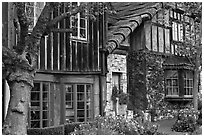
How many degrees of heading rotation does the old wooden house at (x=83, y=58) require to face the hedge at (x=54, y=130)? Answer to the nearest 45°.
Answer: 0° — it already faces it

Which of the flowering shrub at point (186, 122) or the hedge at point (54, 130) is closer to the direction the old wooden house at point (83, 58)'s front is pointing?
the hedge

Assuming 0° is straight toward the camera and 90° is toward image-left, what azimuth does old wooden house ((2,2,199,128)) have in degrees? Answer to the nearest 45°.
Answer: approximately 0°

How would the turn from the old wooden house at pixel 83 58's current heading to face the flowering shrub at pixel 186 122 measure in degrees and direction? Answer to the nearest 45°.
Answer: approximately 90° to its left

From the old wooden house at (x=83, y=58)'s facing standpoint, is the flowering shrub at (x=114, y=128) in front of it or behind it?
in front
